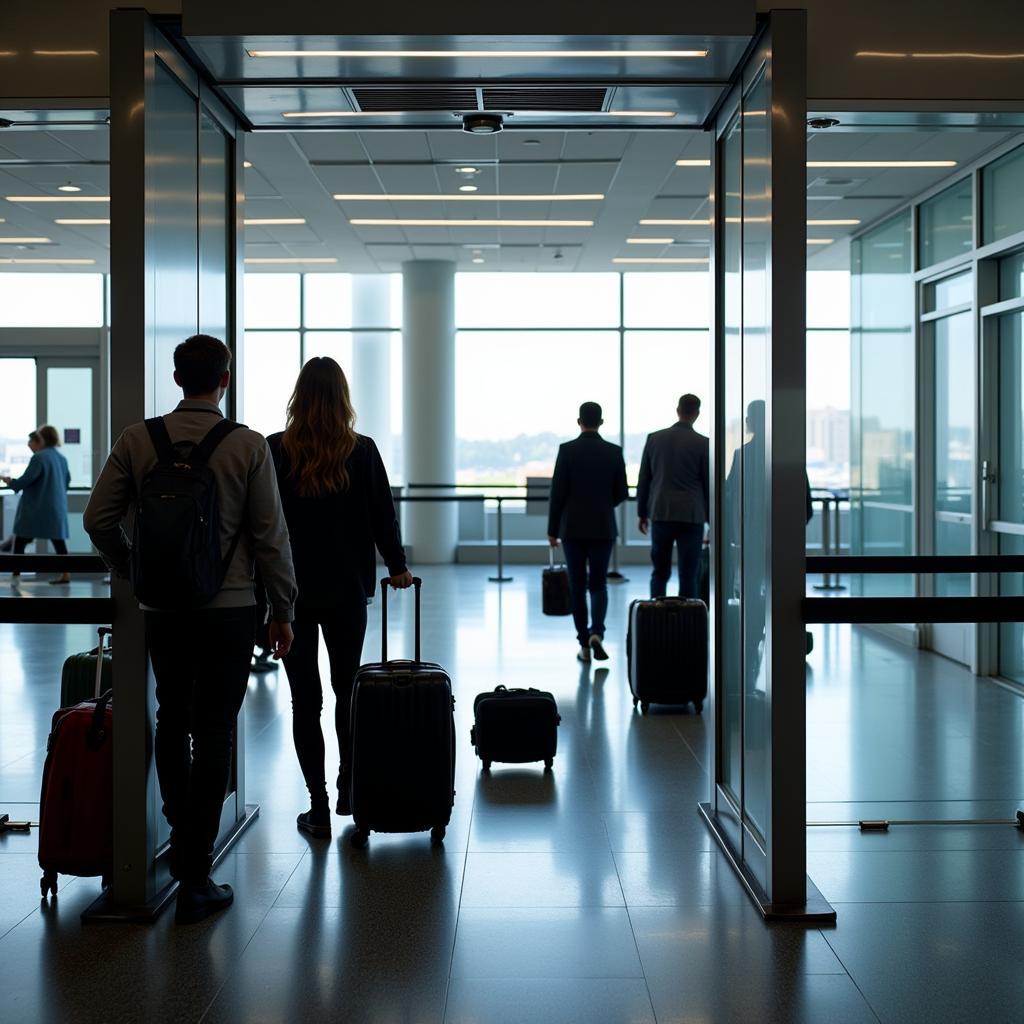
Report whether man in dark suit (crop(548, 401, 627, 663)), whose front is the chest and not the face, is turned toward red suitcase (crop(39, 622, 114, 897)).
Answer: no

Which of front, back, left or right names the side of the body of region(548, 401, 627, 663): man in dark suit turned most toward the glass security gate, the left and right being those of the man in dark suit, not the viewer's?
back

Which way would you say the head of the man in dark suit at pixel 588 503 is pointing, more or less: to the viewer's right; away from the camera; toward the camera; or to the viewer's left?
away from the camera

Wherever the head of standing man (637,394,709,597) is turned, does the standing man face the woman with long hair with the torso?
no

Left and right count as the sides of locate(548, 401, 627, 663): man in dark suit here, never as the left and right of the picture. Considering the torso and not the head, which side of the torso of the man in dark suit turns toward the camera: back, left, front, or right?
back

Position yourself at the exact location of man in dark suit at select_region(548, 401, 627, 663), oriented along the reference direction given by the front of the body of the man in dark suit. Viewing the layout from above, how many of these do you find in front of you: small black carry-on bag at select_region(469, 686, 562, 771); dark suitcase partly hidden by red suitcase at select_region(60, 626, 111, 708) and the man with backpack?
0

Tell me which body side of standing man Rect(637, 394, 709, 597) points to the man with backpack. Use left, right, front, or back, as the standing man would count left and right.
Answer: back

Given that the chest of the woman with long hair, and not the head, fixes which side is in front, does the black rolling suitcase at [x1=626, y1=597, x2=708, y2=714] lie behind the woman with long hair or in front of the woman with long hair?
in front

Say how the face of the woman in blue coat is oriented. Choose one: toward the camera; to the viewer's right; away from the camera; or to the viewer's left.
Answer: to the viewer's left

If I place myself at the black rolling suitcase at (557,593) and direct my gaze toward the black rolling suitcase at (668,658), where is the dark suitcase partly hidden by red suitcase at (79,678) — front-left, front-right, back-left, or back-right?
front-right

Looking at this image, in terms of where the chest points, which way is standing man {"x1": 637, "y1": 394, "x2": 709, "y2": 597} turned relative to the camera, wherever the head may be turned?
away from the camera

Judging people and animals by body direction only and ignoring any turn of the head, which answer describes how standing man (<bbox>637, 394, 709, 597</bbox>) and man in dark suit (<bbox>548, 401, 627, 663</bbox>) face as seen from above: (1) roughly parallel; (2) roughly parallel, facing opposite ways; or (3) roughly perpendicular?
roughly parallel

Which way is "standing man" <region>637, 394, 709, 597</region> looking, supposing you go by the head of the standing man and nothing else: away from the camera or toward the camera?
away from the camera

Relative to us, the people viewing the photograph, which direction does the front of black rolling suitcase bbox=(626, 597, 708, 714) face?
facing the viewer

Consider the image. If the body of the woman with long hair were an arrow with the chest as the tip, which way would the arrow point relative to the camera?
away from the camera

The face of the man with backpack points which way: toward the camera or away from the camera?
away from the camera
